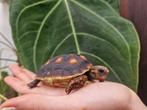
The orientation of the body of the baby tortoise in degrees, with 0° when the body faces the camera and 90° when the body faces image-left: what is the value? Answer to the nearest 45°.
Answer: approximately 270°
